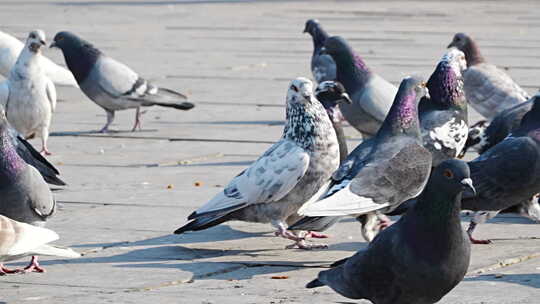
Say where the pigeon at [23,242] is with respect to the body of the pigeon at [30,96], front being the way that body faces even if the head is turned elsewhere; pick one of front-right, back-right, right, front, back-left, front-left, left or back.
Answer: front

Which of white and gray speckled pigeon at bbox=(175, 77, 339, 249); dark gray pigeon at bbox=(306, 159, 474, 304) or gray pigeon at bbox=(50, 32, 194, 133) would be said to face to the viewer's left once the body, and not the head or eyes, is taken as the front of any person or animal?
gray pigeon at bbox=(50, 32, 194, 133)

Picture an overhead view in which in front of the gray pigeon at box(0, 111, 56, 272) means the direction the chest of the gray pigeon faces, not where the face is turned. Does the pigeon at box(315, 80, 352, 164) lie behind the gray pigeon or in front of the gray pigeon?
behind

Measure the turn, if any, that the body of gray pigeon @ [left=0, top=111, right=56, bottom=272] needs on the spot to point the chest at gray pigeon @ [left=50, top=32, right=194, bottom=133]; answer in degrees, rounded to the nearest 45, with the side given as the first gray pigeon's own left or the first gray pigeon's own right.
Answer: approximately 135° to the first gray pigeon's own right

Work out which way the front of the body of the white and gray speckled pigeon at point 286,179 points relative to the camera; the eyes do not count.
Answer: to the viewer's right

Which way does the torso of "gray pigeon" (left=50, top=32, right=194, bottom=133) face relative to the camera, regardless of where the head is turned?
to the viewer's left

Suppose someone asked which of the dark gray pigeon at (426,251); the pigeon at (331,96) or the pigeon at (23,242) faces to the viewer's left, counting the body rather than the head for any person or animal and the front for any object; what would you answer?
the pigeon at (23,242)

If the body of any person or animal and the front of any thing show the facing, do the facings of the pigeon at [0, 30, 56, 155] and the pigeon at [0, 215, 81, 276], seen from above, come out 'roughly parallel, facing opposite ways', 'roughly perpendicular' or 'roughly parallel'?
roughly perpendicular

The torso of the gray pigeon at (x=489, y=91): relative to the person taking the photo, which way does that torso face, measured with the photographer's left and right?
facing to the left of the viewer

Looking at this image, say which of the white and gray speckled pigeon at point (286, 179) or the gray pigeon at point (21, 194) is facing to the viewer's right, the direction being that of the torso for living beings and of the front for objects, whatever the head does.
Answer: the white and gray speckled pigeon at point (286, 179)

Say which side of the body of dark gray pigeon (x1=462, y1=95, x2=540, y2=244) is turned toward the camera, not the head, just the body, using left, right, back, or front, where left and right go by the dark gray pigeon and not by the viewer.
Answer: right

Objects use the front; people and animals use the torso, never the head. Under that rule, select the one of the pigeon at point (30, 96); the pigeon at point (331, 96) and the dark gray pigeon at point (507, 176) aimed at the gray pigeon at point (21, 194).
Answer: the pigeon at point (30, 96)
